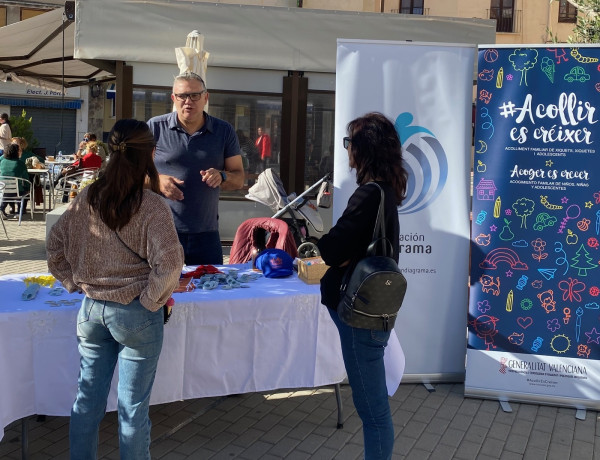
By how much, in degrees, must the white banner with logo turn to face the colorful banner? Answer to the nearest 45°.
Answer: approximately 90° to its left

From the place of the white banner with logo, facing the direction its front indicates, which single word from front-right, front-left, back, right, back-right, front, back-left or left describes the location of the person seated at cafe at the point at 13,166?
back-right

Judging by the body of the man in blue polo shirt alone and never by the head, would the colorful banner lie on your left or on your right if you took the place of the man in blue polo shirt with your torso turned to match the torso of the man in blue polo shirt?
on your left

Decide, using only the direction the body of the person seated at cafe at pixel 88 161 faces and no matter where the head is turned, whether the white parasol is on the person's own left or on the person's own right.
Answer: on the person's own left

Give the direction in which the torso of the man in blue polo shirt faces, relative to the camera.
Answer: toward the camera

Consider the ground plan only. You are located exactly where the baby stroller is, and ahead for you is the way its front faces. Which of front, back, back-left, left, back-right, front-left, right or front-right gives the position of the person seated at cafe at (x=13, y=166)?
front-right

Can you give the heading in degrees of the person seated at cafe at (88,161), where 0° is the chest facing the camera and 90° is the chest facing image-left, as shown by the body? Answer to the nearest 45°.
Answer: approximately 90°

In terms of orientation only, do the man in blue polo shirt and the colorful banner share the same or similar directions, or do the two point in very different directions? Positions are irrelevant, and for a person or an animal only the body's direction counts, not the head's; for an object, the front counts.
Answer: same or similar directions

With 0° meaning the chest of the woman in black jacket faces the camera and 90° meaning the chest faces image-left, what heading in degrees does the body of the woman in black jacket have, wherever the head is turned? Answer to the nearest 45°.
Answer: approximately 90°

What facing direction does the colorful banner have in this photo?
toward the camera

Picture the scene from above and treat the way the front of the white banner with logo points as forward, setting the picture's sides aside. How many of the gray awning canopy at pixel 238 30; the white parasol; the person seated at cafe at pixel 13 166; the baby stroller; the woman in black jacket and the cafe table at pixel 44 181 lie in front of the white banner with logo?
1

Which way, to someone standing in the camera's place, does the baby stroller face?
facing to the left of the viewer
